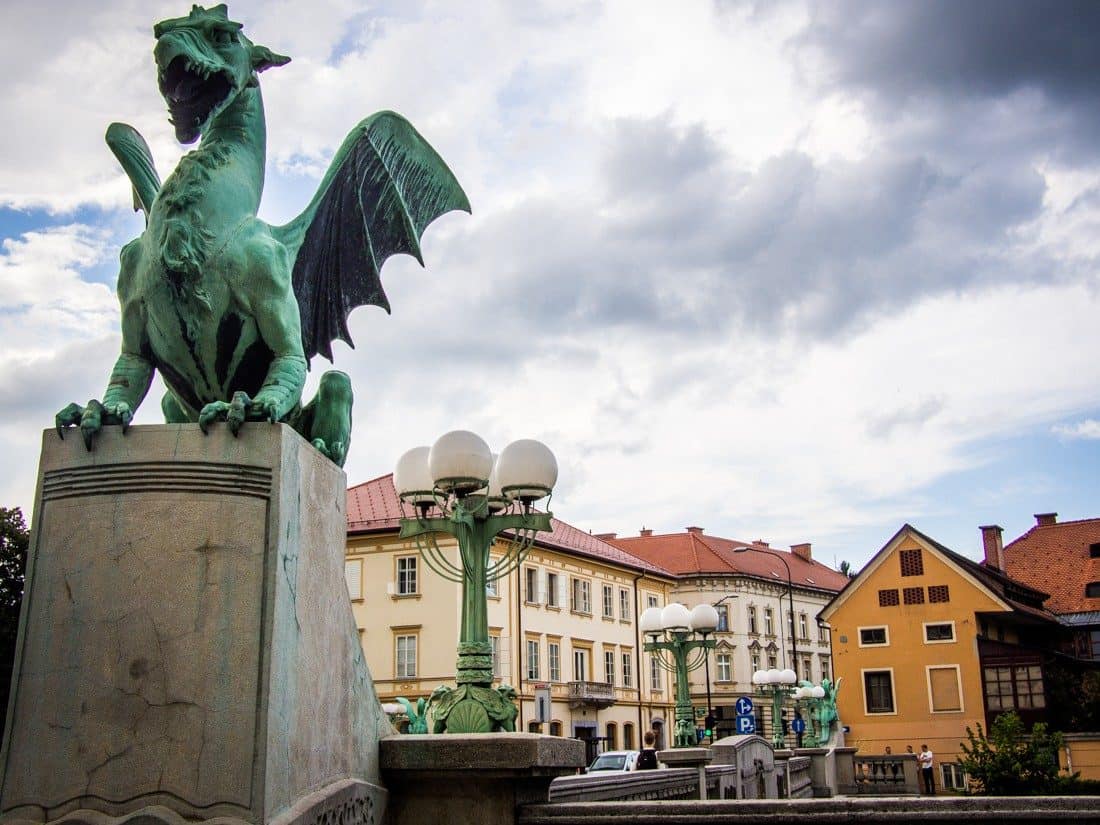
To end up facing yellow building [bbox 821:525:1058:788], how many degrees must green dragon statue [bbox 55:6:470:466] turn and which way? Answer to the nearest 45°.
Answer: approximately 180°

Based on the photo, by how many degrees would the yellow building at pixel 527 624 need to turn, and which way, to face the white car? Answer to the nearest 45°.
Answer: approximately 45° to its right

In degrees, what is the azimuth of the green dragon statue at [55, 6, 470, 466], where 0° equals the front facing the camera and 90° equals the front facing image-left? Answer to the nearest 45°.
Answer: approximately 45°

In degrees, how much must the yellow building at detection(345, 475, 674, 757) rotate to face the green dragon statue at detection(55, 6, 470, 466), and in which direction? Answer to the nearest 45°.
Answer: approximately 45° to its right

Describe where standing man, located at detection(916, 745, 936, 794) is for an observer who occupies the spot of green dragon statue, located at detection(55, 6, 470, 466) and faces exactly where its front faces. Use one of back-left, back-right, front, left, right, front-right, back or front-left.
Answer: back

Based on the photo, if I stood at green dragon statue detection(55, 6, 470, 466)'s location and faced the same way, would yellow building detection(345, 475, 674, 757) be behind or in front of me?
behind

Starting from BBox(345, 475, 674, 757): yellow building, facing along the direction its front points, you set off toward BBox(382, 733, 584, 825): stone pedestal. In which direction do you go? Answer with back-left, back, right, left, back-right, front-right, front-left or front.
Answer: front-right

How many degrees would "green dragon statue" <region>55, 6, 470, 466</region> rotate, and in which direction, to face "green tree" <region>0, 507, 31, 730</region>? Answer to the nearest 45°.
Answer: approximately 135° to its right

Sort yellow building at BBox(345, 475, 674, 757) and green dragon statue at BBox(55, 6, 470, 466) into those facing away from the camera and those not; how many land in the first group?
0
